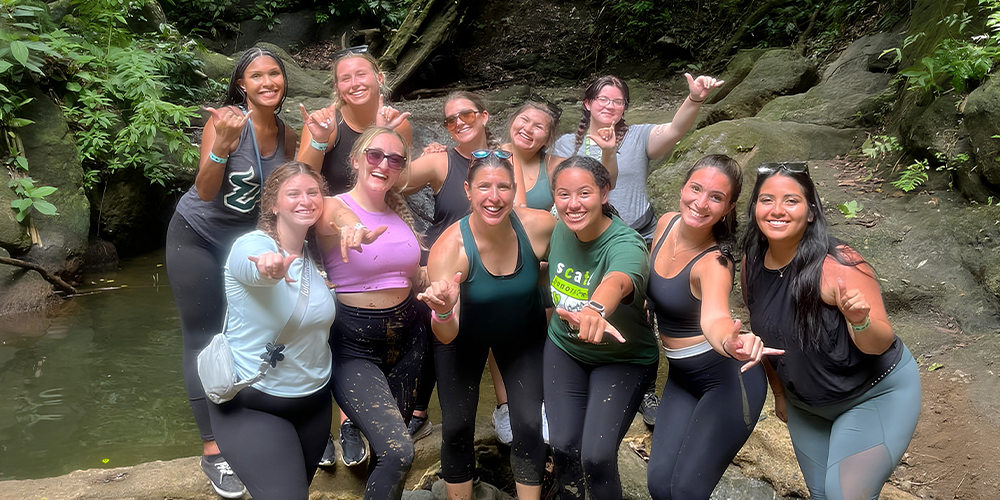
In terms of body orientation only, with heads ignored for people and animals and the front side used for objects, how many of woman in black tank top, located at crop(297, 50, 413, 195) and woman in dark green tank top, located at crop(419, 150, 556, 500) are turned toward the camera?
2

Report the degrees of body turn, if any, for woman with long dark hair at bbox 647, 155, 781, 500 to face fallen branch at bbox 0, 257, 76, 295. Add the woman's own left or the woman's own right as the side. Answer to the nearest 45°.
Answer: approximately 45° to the woman's own right

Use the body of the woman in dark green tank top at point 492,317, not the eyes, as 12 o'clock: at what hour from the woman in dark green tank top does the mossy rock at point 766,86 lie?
The mossy rock is roughly at 7 o'clock from the woman in dark green tank top.

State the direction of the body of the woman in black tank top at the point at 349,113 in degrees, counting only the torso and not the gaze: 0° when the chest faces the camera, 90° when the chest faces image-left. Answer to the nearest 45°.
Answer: approximately 0°
